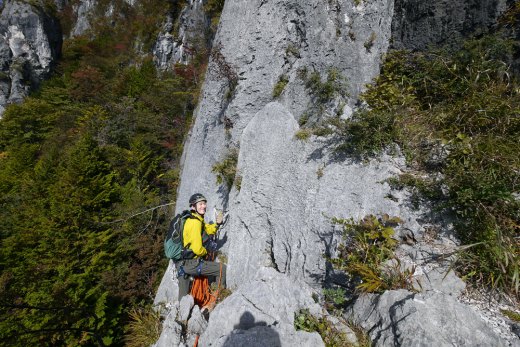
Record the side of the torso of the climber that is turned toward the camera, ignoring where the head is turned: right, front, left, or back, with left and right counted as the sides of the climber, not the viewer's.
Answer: right

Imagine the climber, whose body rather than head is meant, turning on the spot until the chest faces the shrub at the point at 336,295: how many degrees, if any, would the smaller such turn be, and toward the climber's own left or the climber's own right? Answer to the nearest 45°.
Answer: approximately 45° to the climber's own right

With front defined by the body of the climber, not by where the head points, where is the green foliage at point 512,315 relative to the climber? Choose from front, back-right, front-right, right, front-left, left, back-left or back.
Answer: front-right

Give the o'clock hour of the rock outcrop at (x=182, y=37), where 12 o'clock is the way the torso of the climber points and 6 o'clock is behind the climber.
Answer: The rock outcrop is roughly at 9 o'clock from the climber.

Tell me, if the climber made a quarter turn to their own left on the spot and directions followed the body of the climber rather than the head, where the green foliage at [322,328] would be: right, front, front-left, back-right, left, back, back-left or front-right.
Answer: back-right

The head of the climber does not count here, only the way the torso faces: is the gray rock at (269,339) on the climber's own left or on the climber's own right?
on the climber's own right

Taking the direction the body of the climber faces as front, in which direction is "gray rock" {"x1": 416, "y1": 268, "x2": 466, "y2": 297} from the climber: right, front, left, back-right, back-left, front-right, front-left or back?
front-right

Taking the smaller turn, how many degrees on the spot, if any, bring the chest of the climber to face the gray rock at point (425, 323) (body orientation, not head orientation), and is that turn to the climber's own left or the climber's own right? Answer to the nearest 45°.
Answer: approximately 45° to the climber's own right

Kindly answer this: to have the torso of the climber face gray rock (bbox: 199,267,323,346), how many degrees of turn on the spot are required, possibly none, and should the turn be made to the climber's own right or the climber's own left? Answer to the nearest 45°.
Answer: approximately 45° to the climber's own right
